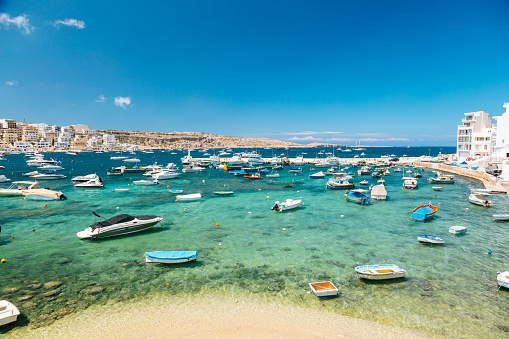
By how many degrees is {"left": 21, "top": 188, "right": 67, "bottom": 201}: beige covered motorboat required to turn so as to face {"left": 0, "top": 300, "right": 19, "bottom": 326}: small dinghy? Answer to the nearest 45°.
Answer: approximately 90° to its left

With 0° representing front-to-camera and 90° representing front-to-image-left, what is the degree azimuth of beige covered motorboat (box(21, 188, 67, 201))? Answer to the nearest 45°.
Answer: approximately 90°

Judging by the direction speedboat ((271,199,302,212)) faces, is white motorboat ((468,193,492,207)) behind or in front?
in front

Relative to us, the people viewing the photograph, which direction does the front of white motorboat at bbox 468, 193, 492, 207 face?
facing away from the viewer and to the left of the viewer

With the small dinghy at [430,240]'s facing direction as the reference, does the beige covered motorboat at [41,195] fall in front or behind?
in front

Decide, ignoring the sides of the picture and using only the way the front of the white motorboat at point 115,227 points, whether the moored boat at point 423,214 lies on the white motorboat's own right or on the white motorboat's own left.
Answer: on the white motorboat's own right

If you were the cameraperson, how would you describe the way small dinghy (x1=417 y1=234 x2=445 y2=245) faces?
facing to the left of the viewer
